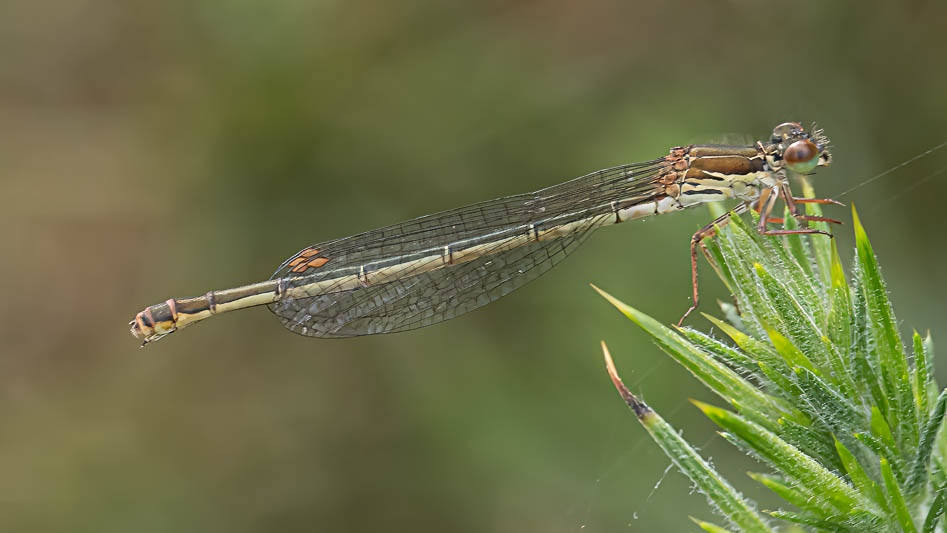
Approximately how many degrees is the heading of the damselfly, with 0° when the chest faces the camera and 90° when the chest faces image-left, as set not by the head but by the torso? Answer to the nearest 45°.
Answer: approximately 270°
